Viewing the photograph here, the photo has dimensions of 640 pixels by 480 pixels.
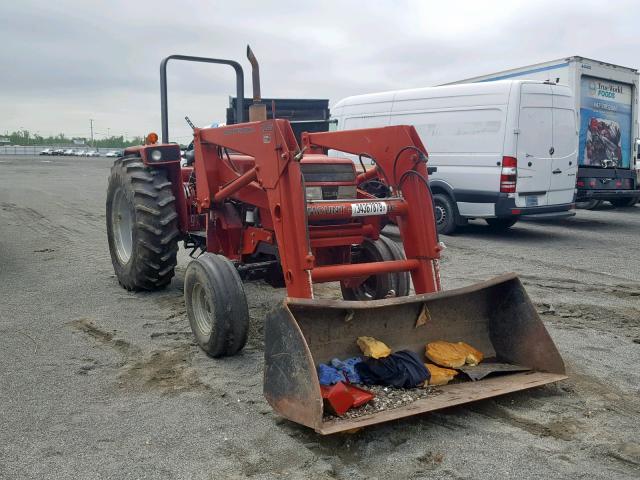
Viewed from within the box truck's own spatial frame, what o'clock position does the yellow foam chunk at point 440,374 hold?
The yellow foam chunk is roughly at 8 o'clock from the box truck.

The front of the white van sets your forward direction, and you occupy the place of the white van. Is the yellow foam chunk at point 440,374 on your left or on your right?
on your left

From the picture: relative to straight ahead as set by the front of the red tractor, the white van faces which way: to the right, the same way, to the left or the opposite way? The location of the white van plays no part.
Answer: the opposite way

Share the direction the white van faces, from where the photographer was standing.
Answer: facing away from the viewer and to the left of the viewer

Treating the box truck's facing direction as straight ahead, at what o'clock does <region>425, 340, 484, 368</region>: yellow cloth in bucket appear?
The yellow cloth in bucket is roughly at 8 o'clock from the box truck.

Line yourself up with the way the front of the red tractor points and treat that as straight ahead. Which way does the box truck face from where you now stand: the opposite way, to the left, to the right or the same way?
the opposite way

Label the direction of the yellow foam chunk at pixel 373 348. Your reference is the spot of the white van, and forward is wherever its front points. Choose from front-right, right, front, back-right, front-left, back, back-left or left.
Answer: back-left

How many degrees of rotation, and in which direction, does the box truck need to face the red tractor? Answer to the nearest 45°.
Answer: approximately 135° to its left

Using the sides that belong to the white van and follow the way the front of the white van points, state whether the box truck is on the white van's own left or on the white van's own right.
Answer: on the white van's own right

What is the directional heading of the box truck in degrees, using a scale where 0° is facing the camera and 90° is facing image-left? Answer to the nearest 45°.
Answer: approximately 135°

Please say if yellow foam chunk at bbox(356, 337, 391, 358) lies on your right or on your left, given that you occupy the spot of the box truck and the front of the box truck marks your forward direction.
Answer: on your left

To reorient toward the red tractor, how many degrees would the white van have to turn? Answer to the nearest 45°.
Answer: approximately 135° to its left

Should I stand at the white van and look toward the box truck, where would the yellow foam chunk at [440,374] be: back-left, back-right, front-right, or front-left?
back-right
